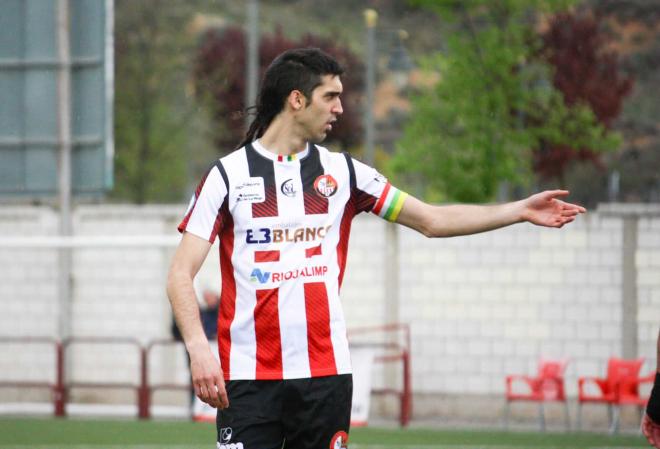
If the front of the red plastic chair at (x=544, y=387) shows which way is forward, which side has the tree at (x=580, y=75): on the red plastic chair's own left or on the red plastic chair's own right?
on the red plastic chair's own right

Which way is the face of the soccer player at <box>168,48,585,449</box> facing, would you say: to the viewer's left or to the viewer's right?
to the viewer's right

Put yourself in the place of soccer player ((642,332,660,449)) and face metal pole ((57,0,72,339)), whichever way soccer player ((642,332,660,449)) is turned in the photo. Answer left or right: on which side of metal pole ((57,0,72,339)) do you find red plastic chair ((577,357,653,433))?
right
